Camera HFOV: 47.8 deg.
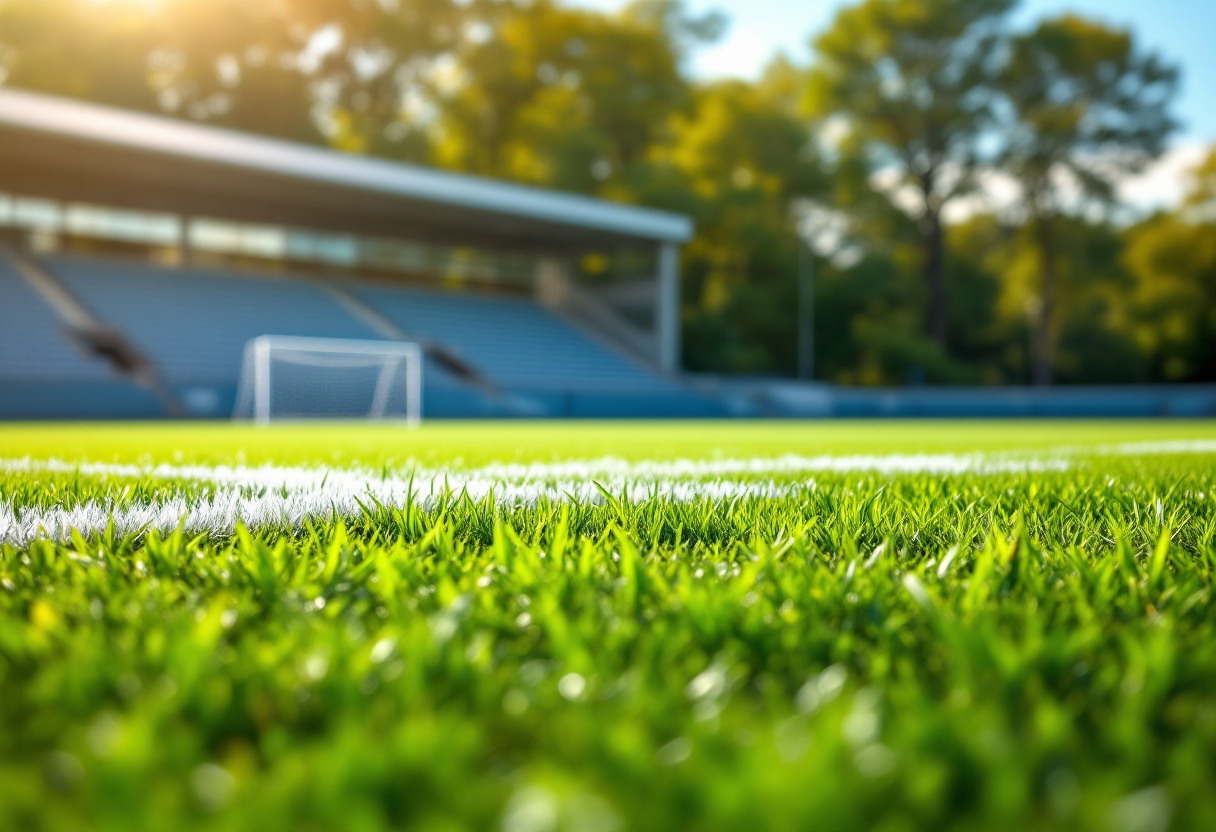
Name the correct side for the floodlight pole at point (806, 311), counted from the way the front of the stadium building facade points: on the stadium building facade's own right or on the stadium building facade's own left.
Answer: on the stadium building facade's own left

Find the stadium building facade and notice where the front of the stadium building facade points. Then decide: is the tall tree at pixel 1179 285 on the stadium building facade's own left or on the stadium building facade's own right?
on the stadium building facade's own left

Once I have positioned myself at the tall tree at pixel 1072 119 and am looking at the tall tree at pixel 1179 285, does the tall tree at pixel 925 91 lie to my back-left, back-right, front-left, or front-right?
back-left

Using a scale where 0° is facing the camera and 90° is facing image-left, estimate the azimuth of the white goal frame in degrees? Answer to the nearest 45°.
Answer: approximately 315°

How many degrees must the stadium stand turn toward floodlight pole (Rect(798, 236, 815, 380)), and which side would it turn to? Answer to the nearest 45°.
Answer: approximately 90° to its left
